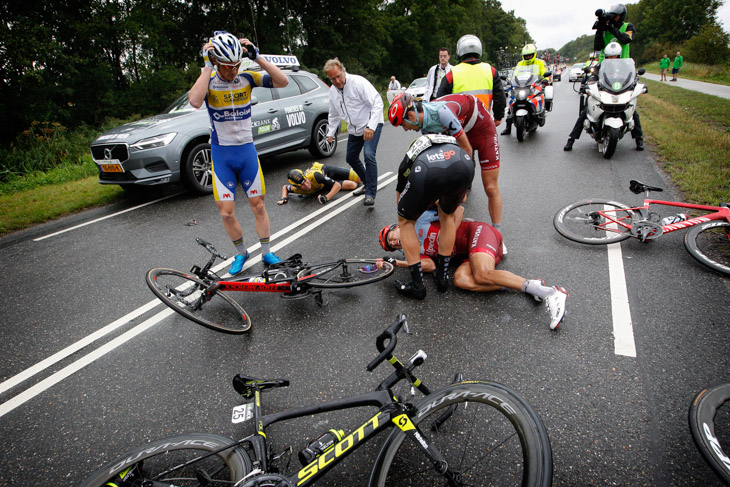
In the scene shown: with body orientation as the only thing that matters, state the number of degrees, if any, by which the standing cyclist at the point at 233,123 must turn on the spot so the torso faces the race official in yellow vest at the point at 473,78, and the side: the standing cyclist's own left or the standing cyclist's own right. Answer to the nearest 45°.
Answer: approximately 90° to the standing cyclist's own left

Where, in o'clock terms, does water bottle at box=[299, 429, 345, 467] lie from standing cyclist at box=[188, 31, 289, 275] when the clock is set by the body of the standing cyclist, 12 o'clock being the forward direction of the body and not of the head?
The water bottle is roughly at 12 o'clock from the standing cyclist.

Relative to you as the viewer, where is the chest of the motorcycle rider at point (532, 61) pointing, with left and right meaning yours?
facing the viewer

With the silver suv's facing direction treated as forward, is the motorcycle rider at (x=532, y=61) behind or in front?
behind

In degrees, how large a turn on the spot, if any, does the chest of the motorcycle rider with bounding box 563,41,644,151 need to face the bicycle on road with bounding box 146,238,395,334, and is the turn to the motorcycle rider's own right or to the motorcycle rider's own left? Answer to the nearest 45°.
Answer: approximately 45° to the motorcycle rider's own right

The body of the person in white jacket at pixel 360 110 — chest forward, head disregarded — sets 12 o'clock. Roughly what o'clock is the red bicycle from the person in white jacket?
The red bicycle is roughly at 9 o'clock from the person in white jacket.

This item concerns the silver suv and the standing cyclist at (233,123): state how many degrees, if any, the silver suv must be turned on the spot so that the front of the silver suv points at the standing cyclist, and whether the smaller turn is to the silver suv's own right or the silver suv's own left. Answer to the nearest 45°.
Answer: approximately 45° to the silver suv's own left

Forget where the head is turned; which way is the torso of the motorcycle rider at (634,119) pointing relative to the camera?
toward the camera

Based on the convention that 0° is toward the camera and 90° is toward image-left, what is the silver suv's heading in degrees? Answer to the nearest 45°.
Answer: approximately 45°

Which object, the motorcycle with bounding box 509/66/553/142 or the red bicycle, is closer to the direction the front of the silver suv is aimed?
the red bicycle

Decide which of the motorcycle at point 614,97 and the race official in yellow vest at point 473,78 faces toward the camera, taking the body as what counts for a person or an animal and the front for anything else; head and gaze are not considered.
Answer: the motorcycle

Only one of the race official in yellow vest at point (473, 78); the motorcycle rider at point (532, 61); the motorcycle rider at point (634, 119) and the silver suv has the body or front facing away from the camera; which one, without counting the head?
the race official in yellow vest

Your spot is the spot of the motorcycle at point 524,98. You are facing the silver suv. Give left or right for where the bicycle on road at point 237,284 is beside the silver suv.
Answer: left
